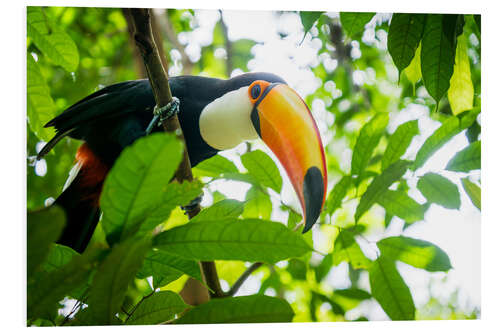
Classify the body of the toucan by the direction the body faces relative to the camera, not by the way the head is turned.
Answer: to the viewer's right

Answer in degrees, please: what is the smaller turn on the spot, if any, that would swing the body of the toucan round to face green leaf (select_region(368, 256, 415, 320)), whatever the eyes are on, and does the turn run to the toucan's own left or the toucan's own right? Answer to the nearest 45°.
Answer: approximately 45° to the toucan's own right

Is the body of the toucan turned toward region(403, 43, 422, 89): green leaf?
yes

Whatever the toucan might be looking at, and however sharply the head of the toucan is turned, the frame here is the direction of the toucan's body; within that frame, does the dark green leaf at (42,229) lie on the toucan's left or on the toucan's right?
on the toucan's right

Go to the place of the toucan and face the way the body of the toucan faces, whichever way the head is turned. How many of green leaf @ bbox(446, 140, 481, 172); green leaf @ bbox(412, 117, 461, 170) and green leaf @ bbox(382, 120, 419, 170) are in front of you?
3

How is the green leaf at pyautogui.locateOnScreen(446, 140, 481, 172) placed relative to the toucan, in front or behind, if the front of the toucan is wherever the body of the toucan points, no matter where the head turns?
in front

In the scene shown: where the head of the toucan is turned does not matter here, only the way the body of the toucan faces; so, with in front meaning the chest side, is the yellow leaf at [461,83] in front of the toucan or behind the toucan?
in front

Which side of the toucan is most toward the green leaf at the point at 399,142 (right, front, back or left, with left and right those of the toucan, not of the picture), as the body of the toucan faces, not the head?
front

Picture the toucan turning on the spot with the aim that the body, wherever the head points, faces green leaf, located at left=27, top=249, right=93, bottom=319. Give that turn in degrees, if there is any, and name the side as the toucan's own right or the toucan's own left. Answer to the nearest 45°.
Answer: approximately 90° to the toucan's own right
